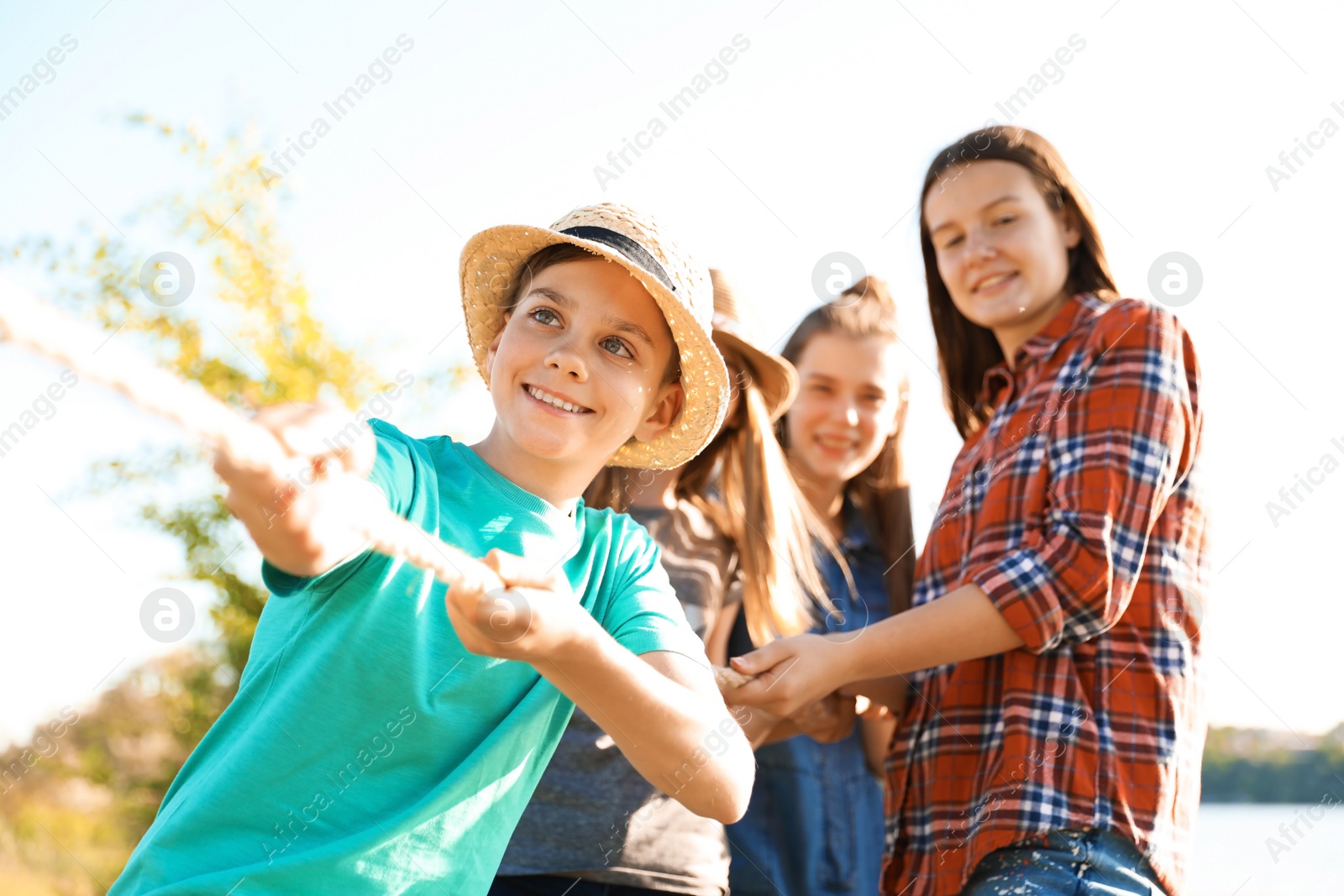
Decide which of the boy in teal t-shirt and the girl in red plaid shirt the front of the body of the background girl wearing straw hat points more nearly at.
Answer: the boy in teal t-shirt

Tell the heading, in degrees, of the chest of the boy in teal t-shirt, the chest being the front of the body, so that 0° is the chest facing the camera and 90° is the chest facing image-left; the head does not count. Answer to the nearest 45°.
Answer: approximately 0°

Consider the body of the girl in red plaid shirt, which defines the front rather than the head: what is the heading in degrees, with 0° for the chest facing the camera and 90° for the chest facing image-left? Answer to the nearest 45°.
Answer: approximately 45°

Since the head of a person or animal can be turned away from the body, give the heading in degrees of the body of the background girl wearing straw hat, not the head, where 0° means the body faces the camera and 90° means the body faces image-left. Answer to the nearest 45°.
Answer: approximately 45°

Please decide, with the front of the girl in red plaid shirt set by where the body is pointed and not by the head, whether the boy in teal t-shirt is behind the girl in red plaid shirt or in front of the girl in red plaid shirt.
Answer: in front

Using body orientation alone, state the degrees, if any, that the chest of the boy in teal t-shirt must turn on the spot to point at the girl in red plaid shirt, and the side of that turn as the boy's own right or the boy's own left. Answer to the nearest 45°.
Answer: approximately 135° to the boy's own left

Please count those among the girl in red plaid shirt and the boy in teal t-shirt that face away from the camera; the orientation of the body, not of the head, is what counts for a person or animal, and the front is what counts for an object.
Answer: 0

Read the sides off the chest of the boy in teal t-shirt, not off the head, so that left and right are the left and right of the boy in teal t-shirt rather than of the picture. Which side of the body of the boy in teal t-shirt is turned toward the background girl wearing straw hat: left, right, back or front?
back

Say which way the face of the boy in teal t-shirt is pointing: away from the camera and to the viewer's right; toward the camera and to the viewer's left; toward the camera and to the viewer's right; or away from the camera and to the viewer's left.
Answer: toward the camera and to the viewer's left
